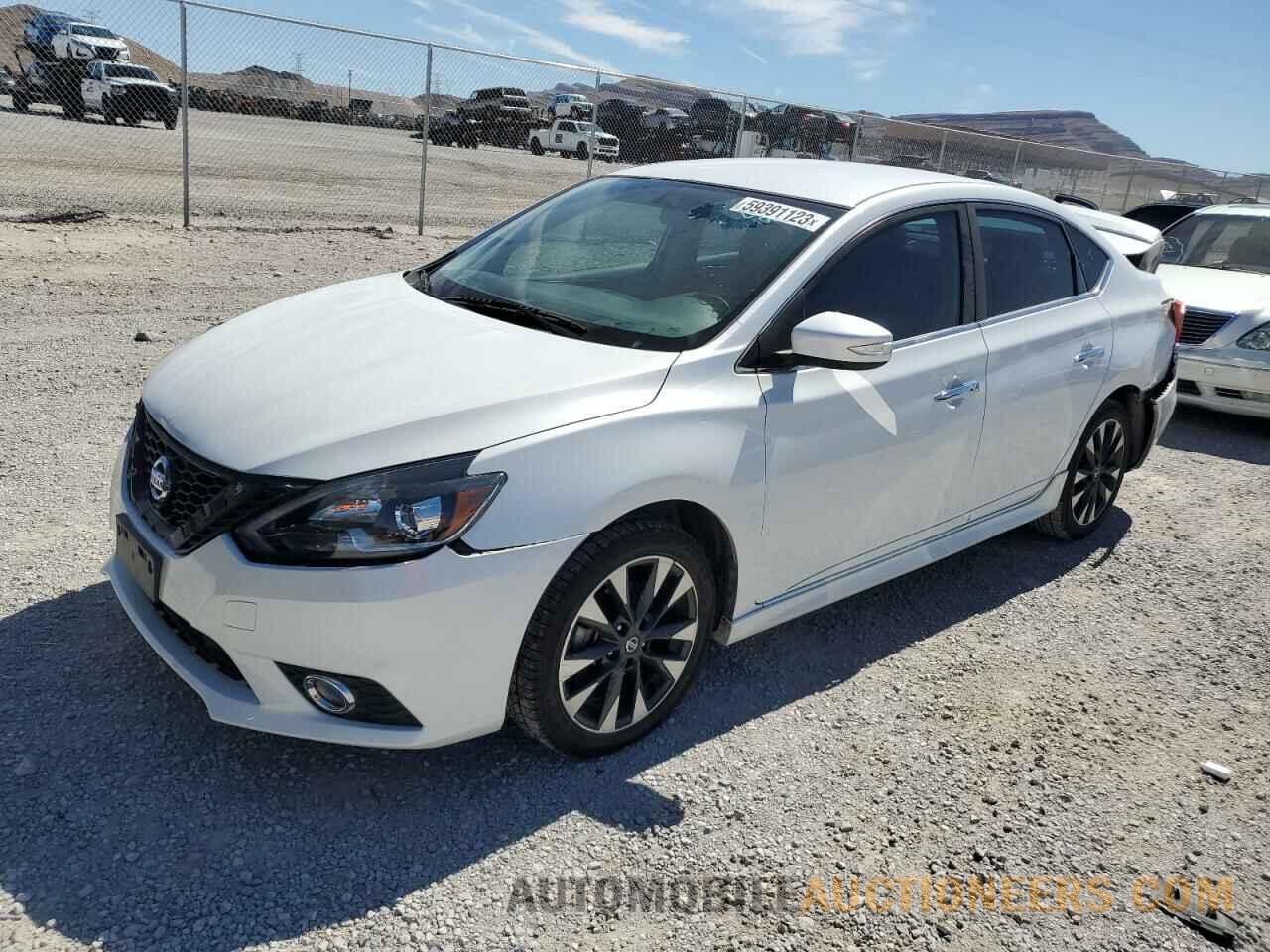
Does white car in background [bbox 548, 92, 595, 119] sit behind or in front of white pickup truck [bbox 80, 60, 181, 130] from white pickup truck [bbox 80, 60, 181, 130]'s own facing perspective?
in front

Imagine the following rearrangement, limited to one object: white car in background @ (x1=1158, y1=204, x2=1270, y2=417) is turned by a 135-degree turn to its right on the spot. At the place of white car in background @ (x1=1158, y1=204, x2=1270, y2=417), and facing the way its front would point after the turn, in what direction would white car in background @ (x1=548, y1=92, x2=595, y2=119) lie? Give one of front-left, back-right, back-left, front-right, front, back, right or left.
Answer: front-left

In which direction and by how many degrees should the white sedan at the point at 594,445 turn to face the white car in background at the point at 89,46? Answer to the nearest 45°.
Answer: approximately 90° to its right

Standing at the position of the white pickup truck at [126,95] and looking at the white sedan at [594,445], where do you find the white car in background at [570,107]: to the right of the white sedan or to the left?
left

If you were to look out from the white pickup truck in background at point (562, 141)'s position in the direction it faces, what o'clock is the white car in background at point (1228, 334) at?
the white car in background at point (1228, 334) is roughly at 1 o'clock from the white pickup truck in background at point (562, 141).

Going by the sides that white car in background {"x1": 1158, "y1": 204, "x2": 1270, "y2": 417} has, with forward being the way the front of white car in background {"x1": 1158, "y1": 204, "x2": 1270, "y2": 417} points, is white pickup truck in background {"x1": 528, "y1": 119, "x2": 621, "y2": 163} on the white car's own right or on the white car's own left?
on the white car's own right

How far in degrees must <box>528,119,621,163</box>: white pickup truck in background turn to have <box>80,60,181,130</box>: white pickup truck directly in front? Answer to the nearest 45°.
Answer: approximately 135° to its right

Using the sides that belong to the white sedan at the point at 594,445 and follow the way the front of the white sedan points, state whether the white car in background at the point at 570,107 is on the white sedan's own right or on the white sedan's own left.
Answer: on the white sedan's own right

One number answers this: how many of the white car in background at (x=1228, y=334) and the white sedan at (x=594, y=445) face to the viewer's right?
0

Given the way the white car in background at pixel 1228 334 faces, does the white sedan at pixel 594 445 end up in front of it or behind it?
in front

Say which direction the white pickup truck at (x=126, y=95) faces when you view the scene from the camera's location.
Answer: facing the viewer and to the right of the viewer

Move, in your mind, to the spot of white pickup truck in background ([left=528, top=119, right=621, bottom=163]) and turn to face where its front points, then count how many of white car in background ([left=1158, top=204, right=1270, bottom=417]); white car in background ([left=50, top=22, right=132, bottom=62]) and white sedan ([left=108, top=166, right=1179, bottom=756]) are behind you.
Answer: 1

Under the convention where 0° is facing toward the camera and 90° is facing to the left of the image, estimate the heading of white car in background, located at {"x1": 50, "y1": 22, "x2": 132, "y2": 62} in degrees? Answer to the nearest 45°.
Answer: approximately 315°
